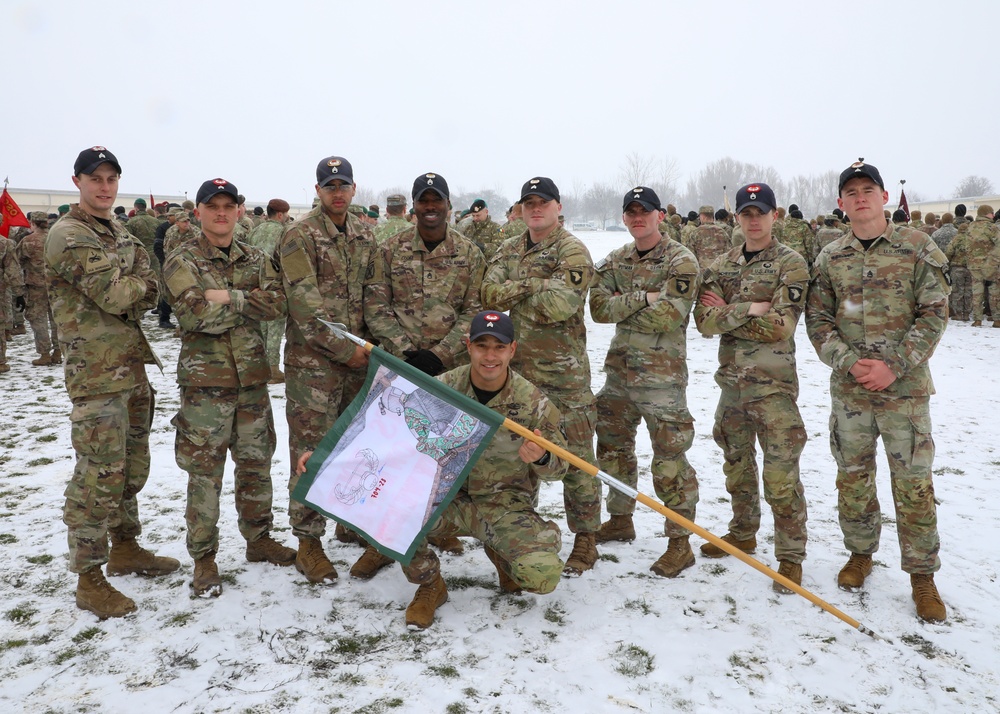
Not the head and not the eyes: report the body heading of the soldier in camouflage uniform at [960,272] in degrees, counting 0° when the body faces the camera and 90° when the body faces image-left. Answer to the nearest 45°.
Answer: approximately 180°

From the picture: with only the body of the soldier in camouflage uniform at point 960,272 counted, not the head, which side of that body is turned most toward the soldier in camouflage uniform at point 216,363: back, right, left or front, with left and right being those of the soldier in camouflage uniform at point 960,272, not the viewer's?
back

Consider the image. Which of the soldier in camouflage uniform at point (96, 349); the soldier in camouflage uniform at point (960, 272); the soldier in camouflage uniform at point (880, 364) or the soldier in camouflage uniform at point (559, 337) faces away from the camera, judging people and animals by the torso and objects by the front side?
the soldier in camouflage uniform at point (960, 272)

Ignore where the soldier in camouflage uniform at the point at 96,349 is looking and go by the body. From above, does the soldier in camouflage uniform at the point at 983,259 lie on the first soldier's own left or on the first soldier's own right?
on the first soldier's own left

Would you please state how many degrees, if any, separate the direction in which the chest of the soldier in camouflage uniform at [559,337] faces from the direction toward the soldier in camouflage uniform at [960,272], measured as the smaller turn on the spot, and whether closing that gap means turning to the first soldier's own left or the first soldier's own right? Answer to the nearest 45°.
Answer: approximately 180°

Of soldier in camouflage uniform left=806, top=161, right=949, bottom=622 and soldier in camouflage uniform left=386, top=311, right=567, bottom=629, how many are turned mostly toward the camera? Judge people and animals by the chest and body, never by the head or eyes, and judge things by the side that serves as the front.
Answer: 2

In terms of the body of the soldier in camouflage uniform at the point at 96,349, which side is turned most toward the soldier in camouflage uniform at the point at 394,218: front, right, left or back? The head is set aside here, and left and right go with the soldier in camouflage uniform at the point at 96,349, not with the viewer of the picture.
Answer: left
